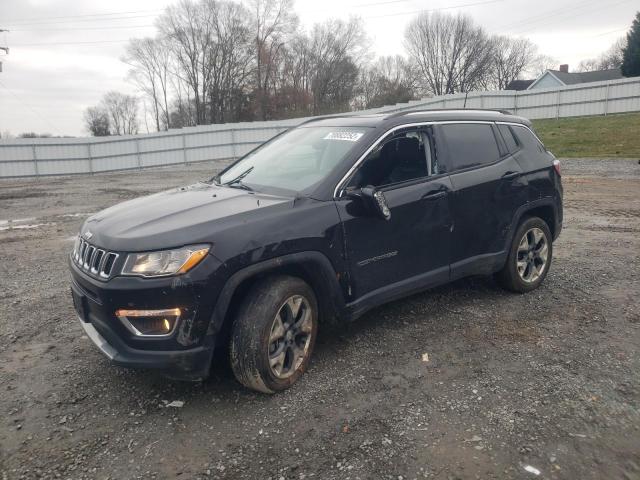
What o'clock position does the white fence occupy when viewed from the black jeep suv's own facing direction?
The white fence is roughly at 4 o'clock from the black jeep suv.

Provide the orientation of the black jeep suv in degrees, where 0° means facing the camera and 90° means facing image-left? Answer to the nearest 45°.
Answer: approximately 45°
